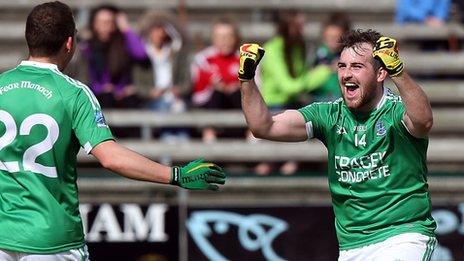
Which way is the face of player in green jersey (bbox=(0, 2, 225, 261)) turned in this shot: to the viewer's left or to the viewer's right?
to the viewer's right

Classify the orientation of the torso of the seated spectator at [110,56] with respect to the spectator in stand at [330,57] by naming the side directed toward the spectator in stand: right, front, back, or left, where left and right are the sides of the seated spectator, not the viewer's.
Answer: left

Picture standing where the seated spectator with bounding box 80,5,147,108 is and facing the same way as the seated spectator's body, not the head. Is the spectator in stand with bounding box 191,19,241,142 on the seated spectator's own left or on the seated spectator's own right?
on the seated spectator's own left
